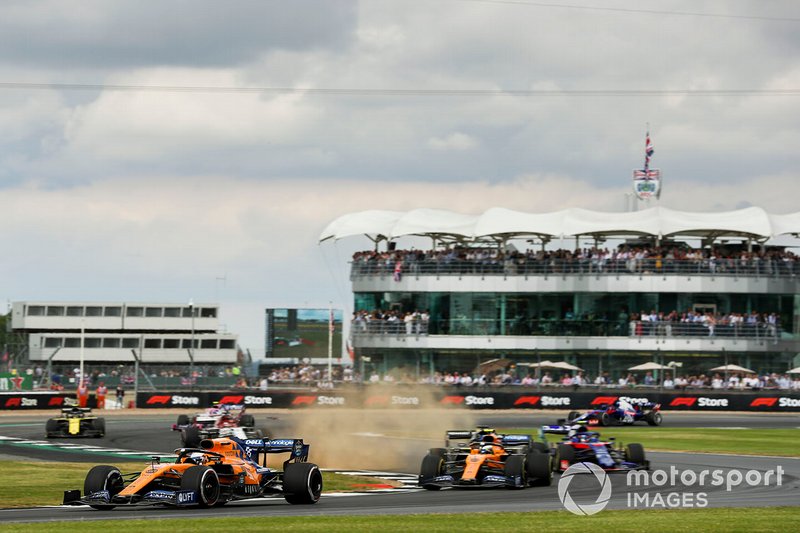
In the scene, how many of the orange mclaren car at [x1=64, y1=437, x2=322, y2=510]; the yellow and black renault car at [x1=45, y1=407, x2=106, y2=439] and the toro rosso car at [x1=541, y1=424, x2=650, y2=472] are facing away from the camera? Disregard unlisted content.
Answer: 0

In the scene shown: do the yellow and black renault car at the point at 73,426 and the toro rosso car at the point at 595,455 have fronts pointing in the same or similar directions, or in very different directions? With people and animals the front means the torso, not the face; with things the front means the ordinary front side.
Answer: same or similar directions

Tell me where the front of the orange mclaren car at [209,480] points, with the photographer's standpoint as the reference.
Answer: facing the viewer and to the left of the viewer

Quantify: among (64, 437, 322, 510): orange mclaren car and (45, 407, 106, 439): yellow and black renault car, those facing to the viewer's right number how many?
0

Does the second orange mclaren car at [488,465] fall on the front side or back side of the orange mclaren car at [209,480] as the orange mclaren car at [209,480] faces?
on the back side

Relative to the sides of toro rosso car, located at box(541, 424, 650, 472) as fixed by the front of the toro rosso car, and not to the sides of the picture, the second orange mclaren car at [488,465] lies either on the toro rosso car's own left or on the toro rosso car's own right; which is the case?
on the toro rosso car's own right

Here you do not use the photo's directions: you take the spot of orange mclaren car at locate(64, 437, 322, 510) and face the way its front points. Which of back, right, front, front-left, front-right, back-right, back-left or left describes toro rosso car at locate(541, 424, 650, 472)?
back
